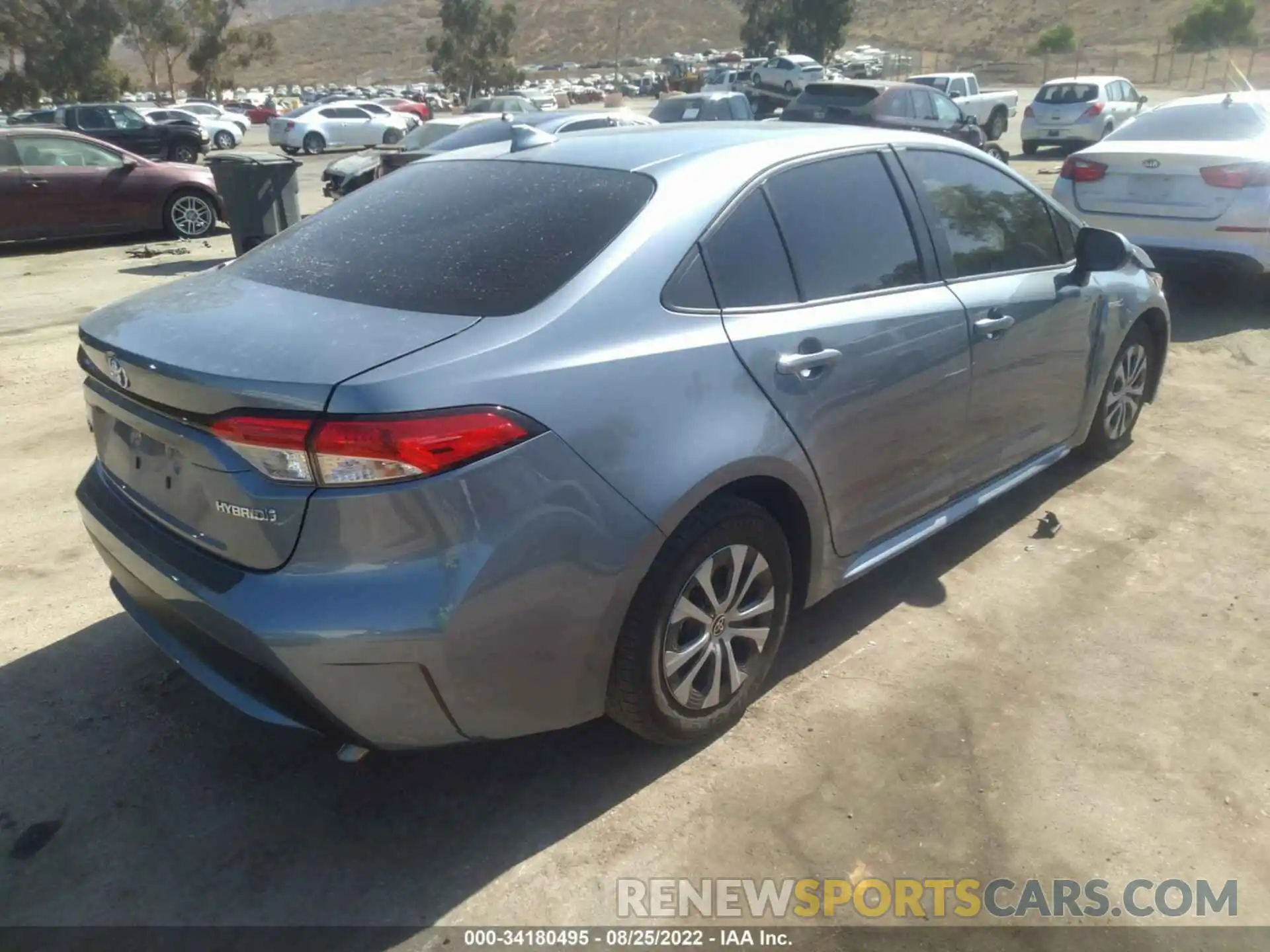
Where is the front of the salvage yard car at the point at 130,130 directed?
to the viewer's right

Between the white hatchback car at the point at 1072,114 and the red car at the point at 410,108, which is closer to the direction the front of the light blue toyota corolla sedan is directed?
the white hatchback car

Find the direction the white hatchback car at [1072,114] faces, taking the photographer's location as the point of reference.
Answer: facing away from the viewer and to the right of the viewer

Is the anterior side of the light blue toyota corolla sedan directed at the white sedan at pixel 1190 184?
yes

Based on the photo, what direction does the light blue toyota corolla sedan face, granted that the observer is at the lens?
facing away from the viewer and to the right of the viewer

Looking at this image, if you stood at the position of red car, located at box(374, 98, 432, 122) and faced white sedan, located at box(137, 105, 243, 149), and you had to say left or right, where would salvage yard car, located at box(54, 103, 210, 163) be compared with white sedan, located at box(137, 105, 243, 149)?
left

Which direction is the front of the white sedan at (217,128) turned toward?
to the viewer's right

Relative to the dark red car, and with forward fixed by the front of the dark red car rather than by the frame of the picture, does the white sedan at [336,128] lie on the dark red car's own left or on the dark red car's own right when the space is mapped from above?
on the dark red car's own left

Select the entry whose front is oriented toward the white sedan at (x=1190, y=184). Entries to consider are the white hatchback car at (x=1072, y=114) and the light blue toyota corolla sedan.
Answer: the light blue toyota corolla sedan

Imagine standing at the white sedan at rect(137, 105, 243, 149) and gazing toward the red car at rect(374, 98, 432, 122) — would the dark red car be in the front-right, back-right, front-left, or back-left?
back-right
